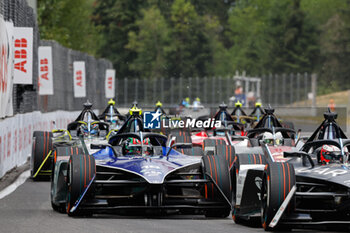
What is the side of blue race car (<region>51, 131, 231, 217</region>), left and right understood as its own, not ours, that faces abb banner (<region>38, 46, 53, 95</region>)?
back

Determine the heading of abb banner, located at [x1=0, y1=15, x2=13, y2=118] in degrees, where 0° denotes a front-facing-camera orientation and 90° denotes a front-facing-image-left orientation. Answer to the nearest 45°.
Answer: approximately 315°

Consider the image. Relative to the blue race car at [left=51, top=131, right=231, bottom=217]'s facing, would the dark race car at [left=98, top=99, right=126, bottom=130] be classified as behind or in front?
behind

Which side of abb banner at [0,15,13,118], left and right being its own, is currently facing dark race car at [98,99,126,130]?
left

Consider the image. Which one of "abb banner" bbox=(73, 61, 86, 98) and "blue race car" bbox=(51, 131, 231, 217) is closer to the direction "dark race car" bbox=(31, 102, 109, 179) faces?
the blue race car

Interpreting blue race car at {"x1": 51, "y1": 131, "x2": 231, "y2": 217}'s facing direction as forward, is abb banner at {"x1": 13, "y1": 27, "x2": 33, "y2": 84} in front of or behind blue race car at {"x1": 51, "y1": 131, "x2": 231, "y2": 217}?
behind

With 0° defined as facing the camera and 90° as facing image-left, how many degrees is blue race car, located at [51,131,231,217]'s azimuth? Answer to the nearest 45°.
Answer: approximately 0°

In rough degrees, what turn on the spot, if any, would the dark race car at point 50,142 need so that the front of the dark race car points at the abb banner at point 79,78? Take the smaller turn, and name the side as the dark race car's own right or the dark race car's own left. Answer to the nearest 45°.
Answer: approximately 180°

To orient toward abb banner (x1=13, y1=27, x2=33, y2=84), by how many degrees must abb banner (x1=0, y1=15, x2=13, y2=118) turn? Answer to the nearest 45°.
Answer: approximately 135° to its left

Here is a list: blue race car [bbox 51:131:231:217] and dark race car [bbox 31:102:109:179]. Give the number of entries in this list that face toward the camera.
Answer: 2

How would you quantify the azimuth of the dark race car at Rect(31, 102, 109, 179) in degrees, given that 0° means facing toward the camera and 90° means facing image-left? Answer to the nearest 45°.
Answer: approximately 0°
